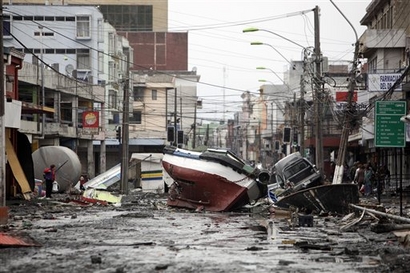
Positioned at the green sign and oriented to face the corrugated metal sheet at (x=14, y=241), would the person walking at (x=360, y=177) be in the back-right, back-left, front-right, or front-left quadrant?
back-right

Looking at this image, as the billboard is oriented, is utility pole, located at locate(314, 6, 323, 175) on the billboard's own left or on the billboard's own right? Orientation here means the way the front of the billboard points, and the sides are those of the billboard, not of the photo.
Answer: on the billboard's own right

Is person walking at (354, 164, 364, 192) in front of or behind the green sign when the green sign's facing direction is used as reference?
behind

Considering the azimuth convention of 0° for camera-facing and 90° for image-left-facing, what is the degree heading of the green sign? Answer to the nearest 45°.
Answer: approximately 0°

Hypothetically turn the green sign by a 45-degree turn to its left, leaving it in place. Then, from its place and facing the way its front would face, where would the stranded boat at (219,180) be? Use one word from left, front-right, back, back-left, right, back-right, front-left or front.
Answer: back
